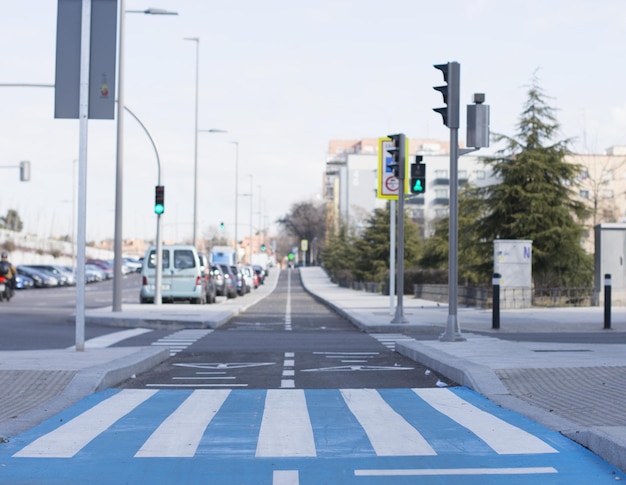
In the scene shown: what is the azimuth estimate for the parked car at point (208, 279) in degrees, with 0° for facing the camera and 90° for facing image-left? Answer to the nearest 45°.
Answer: approximately 180°

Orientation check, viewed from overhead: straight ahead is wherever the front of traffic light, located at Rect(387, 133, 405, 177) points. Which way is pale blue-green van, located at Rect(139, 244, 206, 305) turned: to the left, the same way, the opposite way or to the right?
to the right

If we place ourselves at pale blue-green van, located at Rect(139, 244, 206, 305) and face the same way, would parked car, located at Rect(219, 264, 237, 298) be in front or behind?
in front

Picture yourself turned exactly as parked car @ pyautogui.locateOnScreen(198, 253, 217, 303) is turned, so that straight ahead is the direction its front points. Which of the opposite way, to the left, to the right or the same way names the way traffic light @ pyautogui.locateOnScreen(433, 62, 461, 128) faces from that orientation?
to the left

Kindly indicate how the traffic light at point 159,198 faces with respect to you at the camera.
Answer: facing the viewer

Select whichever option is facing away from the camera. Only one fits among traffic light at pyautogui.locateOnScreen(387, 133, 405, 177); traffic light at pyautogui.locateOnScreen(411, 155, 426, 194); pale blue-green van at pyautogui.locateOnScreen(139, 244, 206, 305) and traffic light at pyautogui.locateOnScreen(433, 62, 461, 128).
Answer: the pale blue-green van

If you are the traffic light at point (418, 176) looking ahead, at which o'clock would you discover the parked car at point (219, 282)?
The parked car is roughly at 5 o'clock from the traffic light.

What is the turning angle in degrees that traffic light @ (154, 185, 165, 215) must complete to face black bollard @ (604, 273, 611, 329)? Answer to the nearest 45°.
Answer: approximately 45° to its left

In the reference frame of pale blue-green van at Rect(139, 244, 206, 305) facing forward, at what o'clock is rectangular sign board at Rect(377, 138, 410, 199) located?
The rectangular sign board is roughly at 5 o'clock from the pale blue-green van.

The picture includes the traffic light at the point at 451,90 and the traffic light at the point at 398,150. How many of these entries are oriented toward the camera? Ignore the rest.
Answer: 0

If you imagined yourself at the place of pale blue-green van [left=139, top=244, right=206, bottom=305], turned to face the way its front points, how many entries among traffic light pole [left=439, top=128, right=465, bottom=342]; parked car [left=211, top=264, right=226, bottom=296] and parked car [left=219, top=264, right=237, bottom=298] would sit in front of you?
2

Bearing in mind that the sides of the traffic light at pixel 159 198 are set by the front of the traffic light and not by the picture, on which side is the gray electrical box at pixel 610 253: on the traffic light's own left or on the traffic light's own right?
on the traffic light's own left

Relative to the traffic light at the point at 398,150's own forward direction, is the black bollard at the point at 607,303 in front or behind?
behind

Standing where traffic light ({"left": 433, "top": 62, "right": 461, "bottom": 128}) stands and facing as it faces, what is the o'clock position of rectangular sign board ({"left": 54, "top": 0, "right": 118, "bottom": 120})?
The rectangular sign board is roughly at 11 o'clock from the traffic light.

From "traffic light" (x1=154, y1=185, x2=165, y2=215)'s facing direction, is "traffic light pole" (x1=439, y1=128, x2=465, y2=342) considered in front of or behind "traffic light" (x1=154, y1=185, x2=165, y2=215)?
in front

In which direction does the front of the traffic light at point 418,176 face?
toward the camera

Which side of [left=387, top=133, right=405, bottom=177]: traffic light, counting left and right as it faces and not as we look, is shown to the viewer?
left

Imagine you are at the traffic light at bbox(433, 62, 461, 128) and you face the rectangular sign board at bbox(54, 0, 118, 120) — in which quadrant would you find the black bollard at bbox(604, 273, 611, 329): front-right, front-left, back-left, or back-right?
back-right
